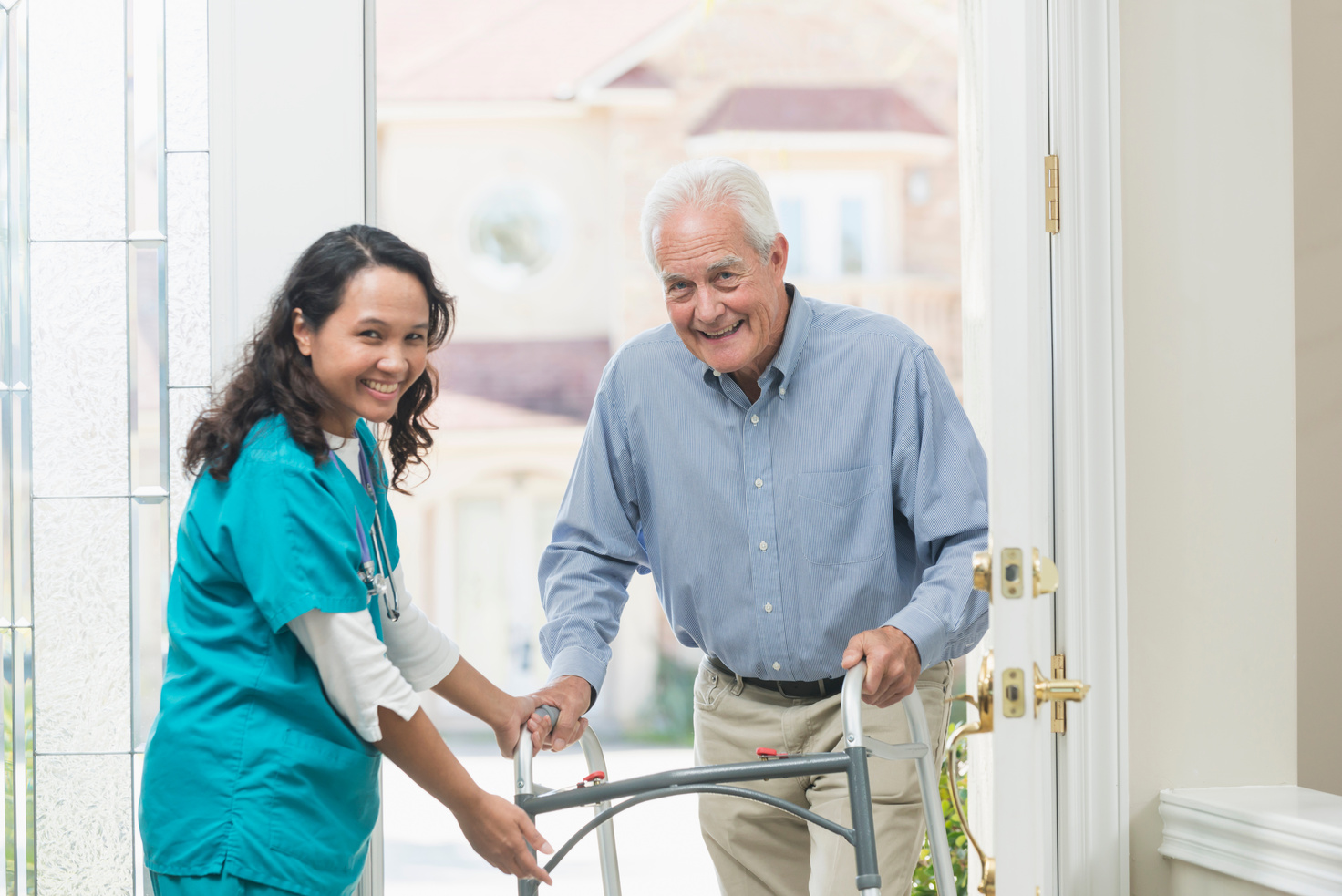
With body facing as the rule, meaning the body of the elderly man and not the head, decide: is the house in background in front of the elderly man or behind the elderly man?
behind

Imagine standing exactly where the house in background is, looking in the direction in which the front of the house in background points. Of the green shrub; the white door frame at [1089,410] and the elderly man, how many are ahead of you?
3

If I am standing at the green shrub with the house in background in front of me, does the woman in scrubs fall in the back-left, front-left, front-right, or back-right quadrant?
back-left

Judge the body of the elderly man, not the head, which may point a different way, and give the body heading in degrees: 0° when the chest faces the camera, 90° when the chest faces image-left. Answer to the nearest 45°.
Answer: approximately 0°

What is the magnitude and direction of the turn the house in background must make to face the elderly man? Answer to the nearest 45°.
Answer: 0° — it already faces them

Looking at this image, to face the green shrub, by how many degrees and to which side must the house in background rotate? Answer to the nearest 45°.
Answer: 0° — it already faces it

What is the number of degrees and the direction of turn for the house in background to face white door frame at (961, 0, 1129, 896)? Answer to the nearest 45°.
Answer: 0° — it already faces it

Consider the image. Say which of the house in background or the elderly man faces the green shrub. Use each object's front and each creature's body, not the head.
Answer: the house in background
